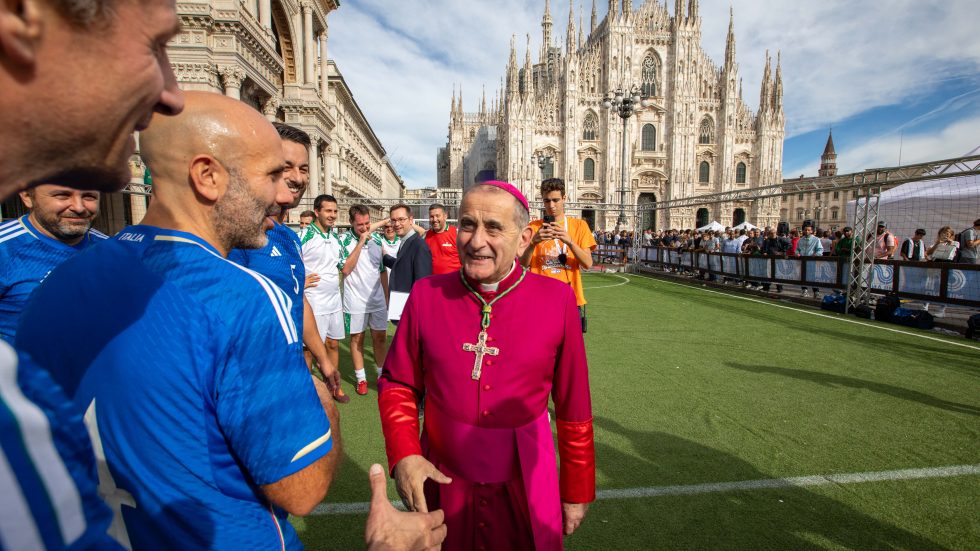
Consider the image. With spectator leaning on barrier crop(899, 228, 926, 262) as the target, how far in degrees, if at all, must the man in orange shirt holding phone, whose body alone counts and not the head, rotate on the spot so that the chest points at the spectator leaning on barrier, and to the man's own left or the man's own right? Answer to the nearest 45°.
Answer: approximately 135° to the man's own left

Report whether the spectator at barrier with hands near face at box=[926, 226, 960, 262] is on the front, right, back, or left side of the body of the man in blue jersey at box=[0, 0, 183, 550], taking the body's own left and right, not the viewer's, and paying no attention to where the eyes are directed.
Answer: front

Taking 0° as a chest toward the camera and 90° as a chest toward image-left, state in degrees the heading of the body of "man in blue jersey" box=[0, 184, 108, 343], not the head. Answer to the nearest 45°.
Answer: approximately 315°

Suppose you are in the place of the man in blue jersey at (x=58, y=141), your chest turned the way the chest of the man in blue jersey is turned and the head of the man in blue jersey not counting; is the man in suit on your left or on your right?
on your left

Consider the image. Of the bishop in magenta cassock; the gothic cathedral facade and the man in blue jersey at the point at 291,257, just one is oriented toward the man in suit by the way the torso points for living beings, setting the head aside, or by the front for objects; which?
the gothic cathedral facade

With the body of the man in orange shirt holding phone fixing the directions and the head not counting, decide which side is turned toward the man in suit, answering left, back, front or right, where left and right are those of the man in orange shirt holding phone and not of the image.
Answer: right

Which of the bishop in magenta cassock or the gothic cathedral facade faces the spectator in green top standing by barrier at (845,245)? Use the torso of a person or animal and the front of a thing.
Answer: the gothic cathedral facade

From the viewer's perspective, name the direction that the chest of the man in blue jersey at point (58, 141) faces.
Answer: to the viewer's right

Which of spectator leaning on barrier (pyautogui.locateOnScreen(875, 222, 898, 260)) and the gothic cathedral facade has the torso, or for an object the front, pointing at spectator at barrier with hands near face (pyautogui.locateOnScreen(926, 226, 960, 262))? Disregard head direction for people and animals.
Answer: the gothic cathedral facade

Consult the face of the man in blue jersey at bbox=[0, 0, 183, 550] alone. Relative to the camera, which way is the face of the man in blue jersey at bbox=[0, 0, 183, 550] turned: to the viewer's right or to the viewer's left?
to the viewer's right

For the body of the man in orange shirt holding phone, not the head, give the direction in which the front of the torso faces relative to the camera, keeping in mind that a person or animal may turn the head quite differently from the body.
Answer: toward the camera

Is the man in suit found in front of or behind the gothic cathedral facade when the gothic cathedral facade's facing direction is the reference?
in front

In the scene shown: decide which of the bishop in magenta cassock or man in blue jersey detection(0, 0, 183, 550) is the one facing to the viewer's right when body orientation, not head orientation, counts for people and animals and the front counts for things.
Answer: the man in blue jersey

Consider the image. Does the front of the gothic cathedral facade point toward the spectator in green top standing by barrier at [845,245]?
yes

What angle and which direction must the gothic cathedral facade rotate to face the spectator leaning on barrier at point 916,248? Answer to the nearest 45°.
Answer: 0° — it already faces them

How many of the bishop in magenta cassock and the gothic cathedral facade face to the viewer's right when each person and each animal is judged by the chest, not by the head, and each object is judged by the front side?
0
